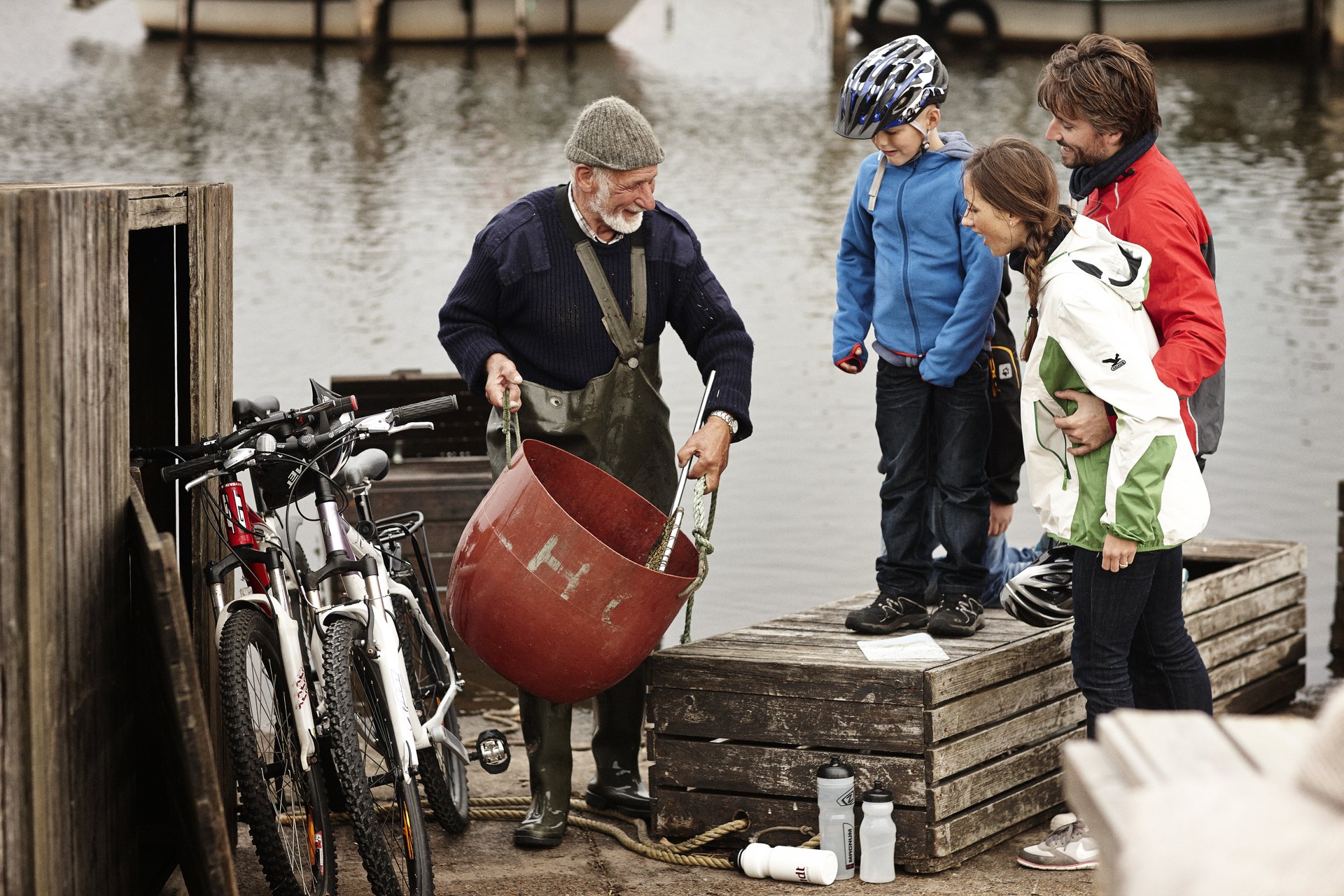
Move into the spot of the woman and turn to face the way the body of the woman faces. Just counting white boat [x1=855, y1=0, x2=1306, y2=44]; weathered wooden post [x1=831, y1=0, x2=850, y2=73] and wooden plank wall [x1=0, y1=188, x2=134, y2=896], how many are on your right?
2

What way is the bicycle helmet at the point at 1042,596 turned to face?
to the viewer's left

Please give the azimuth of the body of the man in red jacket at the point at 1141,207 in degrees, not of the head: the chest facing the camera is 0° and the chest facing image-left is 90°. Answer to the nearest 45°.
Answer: approximately 90°

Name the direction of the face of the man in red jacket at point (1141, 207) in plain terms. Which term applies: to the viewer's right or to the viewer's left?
to the viewer's left

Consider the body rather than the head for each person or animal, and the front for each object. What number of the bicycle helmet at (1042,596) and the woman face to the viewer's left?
2

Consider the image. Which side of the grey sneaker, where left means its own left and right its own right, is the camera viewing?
left

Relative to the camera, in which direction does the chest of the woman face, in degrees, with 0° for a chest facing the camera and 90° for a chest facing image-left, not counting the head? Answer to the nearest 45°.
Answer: approximately 90°

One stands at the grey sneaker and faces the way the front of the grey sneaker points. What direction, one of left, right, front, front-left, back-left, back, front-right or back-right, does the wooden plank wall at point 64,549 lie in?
front-left

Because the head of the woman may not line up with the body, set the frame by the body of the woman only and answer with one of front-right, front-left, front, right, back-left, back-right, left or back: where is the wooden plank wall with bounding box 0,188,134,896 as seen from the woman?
front-left
